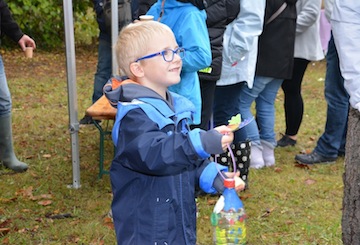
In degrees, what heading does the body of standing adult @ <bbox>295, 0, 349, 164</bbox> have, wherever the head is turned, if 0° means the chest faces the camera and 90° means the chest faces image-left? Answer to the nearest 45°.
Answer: approximately 90°

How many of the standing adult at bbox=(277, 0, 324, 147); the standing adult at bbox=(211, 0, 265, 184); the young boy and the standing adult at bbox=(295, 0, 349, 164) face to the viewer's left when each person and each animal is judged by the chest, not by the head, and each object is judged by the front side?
3

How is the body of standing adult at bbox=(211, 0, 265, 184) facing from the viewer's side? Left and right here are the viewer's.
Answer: facing to the left of the viewer

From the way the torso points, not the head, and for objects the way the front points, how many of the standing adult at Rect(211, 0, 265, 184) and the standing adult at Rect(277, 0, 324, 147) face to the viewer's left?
2

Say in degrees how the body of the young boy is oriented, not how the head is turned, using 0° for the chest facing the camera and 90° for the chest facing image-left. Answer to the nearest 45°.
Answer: approximately 315°

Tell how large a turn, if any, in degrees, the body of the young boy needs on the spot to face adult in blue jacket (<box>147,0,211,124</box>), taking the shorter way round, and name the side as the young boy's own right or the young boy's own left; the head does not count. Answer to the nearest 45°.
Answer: approximately 135° to the young boy's own left

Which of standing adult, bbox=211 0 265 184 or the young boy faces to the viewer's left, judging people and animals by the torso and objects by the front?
the standing adult
